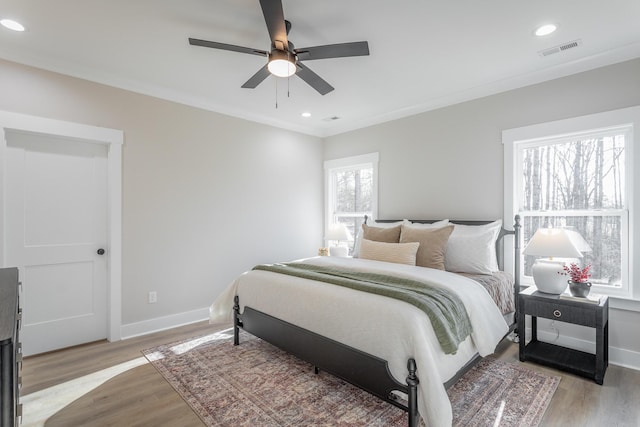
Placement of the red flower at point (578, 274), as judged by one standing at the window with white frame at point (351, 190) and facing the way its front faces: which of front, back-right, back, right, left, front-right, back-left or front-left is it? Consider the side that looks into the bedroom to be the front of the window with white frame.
left

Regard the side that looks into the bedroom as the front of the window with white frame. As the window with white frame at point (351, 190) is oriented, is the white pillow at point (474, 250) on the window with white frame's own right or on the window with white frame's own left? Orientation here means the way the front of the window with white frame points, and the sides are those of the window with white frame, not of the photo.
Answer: on the window with white frame's own left

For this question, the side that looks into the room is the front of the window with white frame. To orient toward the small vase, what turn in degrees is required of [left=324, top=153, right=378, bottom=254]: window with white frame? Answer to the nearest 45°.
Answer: approximately 90° to its left

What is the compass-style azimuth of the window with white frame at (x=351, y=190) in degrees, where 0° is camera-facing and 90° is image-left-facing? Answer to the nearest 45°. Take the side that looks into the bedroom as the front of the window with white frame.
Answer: approximately 45°

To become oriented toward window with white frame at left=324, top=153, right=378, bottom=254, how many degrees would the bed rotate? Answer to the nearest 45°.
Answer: approximately 135° to its right

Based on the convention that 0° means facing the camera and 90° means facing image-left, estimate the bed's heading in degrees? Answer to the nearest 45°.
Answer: approximately 45°

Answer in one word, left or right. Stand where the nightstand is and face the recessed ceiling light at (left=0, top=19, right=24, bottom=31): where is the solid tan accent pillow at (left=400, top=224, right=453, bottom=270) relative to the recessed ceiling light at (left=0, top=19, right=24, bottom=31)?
right

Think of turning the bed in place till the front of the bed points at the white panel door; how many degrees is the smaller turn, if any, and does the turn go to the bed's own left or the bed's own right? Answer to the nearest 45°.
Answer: approximately 45° to the bed's own right

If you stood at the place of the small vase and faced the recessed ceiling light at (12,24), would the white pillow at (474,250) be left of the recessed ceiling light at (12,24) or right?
right

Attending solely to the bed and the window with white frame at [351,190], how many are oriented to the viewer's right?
0

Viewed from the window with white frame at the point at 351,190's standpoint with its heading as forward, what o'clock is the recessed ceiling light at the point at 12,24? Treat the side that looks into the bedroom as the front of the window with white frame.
The recessed ceiling light is roughly at 12 o'clock from the window with white frame.
